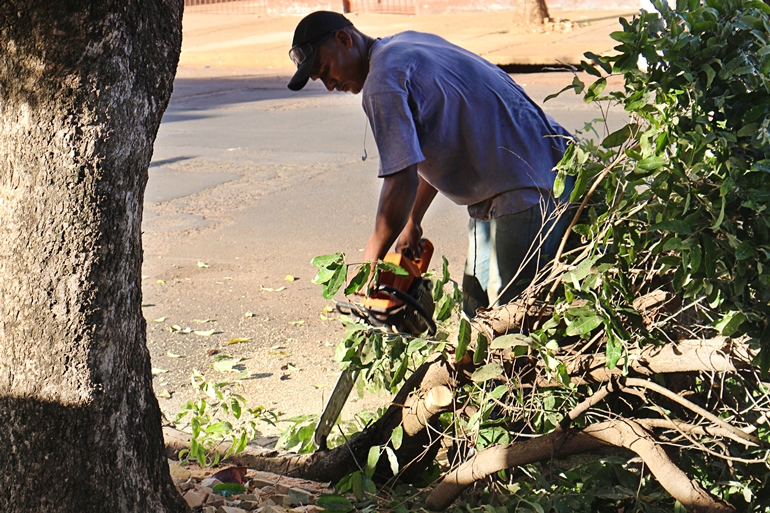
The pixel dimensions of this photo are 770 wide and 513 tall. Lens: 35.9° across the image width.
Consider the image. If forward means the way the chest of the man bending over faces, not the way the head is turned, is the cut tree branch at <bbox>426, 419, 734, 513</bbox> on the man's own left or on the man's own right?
on the man's own left

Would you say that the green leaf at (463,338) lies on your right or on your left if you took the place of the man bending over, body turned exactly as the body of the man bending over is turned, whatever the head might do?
on your left

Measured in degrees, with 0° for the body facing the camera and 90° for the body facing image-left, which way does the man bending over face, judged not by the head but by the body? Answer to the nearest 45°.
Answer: approximately 90°

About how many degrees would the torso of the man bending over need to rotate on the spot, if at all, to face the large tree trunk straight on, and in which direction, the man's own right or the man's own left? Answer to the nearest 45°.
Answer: approximately 45° to the man's own left

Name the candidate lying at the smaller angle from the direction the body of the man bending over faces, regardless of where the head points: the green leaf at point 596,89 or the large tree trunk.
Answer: the large tree trunk

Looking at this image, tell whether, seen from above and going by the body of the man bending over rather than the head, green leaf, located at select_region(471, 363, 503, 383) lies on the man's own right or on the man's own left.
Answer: on the man's own left

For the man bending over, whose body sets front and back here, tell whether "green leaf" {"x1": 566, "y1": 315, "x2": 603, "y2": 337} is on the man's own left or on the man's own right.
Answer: on the man's own left
